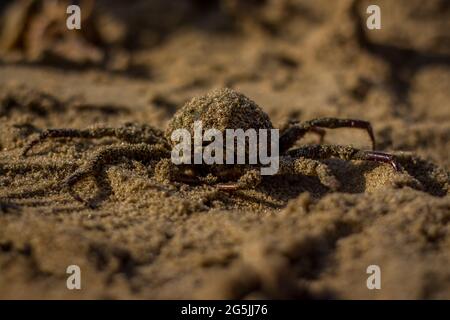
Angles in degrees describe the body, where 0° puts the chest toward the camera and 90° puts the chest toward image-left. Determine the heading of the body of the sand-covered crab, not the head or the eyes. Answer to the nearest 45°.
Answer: approximately 0°
